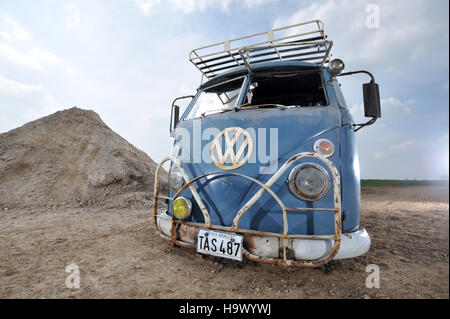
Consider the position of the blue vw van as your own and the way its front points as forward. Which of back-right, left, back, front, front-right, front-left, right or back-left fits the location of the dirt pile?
right

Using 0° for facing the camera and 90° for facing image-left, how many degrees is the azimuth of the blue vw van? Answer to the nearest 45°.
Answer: approximately 45°
